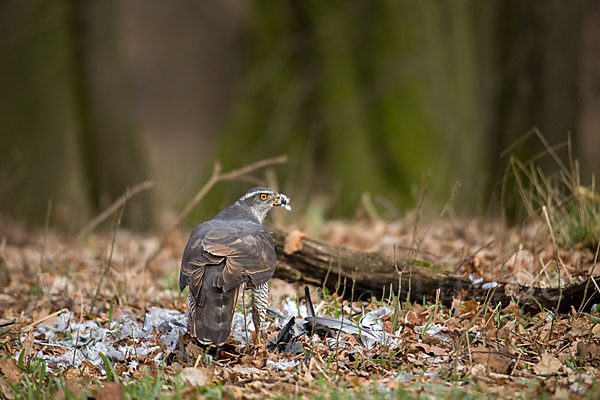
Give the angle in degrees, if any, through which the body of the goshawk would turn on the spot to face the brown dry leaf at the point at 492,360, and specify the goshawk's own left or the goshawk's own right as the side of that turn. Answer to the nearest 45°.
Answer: approximately 45° to the goshawk's own right

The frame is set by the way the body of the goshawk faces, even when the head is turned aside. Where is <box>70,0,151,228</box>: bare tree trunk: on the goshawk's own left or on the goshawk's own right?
on the goshawk's own left

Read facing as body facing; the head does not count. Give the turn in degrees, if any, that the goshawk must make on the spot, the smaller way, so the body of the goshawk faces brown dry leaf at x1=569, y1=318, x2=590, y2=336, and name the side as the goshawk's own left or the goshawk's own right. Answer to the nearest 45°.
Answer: approximately 45° to the goshawk's own right

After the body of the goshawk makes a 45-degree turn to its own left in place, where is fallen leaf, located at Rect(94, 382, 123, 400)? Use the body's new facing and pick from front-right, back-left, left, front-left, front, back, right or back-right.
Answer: back-left

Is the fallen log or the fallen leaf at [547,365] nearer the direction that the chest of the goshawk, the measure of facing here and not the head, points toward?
the fallen log

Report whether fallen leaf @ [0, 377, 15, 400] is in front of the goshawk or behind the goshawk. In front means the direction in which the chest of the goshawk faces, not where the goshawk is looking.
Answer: behind

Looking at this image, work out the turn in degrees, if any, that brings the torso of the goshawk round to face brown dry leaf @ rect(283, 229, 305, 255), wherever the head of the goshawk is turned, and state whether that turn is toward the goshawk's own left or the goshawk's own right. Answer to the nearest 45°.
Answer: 0° — it already faces it

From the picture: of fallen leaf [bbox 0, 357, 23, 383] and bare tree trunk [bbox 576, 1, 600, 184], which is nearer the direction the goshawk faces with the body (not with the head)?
the bare tree trunk

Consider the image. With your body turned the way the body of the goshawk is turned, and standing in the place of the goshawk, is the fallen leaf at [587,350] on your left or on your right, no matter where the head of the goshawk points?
on your right

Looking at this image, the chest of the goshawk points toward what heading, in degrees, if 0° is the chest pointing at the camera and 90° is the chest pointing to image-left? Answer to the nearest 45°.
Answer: approximately 225°
